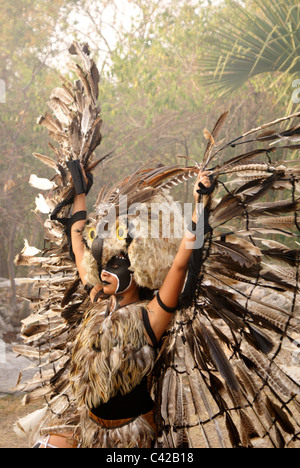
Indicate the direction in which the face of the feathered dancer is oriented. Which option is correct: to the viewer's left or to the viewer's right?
to the viewer's left

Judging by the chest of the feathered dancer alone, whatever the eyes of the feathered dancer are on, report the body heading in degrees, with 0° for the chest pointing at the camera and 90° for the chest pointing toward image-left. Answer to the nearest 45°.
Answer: approximately 45°
